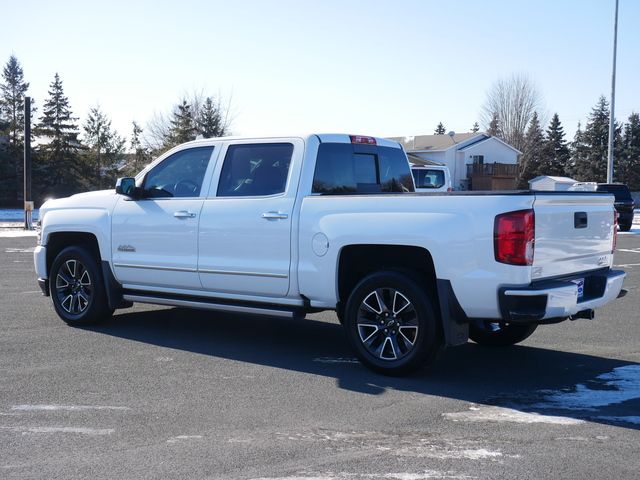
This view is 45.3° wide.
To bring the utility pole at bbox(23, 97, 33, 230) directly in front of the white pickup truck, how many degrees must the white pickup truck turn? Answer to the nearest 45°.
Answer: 0° — it already faces it

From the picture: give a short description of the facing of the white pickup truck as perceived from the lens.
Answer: facing away from the viewer and to the left of the viewer

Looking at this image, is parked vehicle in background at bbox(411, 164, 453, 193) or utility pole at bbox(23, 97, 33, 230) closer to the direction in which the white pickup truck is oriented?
the utility pole
